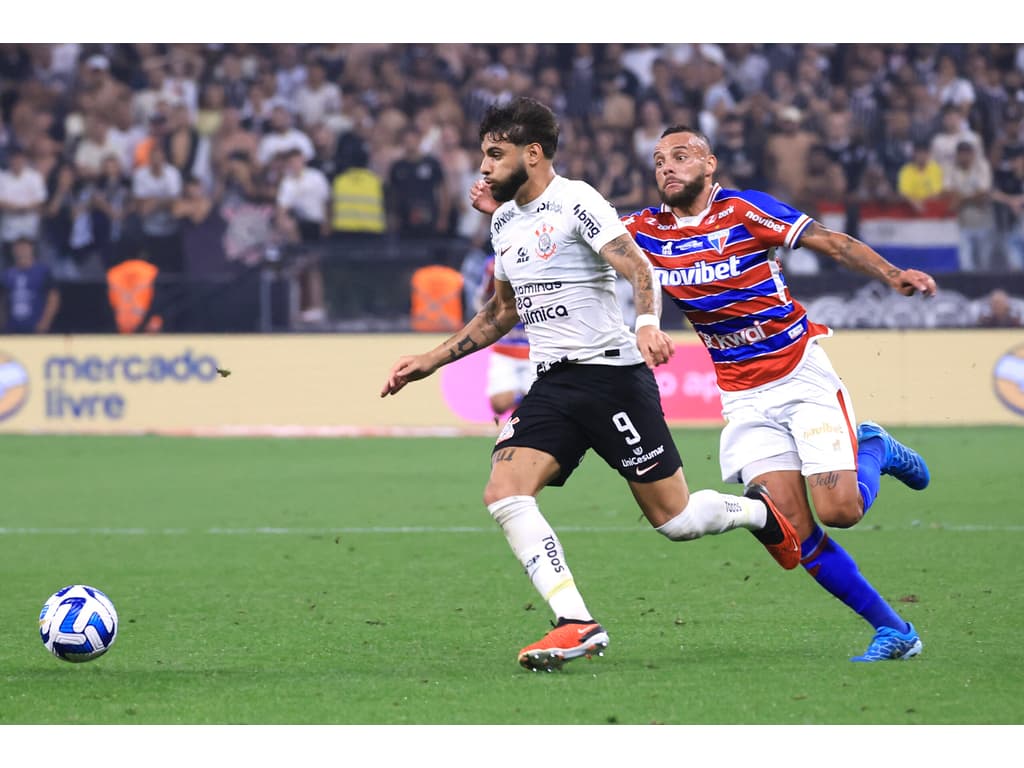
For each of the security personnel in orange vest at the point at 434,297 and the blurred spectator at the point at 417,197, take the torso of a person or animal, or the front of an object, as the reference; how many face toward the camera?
1

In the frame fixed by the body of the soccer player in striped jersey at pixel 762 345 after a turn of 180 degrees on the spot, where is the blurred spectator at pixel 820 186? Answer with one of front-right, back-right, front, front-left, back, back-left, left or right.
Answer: front-left

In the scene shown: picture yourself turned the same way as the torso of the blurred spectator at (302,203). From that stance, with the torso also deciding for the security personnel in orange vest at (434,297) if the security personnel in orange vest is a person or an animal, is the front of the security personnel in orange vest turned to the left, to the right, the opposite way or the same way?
the opposite way

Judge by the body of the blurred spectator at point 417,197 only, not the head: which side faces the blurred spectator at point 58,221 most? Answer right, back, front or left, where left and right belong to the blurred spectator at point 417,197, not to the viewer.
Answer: right

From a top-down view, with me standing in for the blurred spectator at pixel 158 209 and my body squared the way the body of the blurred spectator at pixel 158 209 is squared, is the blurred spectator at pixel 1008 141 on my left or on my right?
on my left

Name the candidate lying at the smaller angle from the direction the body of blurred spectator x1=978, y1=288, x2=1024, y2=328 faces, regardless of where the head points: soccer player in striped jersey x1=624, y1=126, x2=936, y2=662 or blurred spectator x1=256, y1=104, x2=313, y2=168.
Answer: the soccer player in striped jersey

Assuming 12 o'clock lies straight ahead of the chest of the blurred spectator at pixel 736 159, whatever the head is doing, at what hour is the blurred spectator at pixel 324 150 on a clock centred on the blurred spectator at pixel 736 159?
the blurred spectator at pixel 324 150 is roughly at 3 o'clock from the blurred spectator at pixel 736 159.

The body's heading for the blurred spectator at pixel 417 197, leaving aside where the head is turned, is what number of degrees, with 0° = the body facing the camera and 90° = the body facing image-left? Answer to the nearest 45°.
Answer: approximately 0°

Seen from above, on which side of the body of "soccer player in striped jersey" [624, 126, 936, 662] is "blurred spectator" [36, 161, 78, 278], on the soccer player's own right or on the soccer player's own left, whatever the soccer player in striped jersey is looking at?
on the soccer player's own right

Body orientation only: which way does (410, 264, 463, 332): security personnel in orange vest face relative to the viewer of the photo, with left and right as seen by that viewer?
facing away from the viewer
